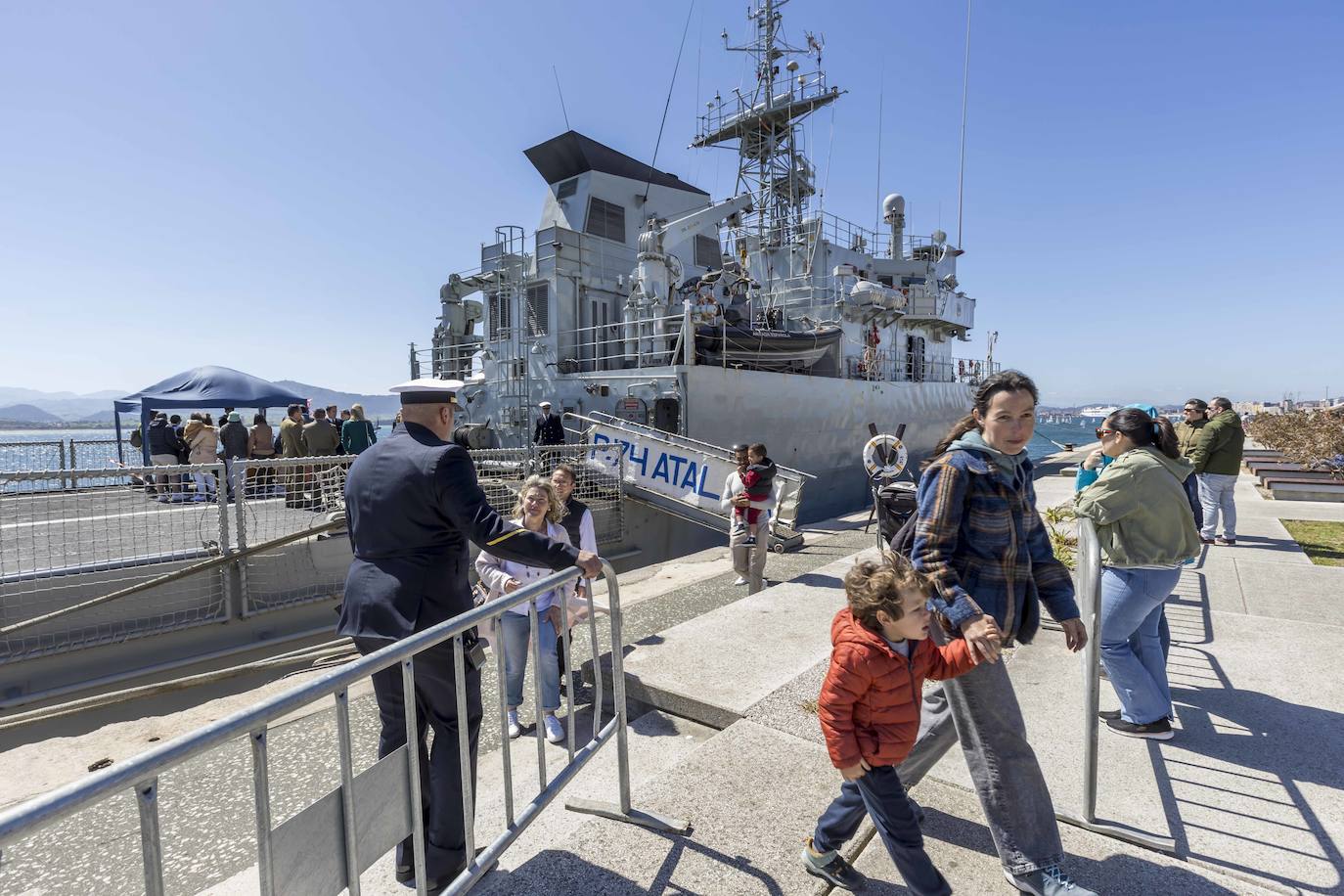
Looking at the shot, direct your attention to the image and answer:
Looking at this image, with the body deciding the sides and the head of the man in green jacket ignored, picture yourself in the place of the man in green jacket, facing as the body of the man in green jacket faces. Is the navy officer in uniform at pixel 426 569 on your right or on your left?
on your left

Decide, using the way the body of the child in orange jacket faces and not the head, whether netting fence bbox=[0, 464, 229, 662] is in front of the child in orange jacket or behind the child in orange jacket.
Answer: behind

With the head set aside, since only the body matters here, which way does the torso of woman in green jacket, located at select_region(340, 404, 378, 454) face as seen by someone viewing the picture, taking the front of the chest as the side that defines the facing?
away from the camera

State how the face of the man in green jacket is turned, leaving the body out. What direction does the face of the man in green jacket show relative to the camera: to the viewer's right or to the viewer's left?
to the viewer's left

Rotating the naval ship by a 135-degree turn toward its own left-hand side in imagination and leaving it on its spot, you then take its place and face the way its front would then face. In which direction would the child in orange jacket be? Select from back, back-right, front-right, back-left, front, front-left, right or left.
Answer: left

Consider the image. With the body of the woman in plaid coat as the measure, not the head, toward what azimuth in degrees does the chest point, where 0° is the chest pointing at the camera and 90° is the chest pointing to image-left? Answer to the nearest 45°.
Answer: approximately 315°

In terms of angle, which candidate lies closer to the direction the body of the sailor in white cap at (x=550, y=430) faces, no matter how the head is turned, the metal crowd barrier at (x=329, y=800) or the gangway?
the metal crowd barrier

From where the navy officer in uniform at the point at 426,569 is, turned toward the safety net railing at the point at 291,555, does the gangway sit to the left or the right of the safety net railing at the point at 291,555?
right

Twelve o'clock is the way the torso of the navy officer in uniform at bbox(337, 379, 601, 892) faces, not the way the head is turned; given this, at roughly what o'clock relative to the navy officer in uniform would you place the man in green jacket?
The man in green jacket is roughly at 1 o'clock from the navy officer in uniform.

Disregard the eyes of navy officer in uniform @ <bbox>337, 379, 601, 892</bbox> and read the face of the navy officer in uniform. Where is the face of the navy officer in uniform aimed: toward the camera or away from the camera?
away from the camera

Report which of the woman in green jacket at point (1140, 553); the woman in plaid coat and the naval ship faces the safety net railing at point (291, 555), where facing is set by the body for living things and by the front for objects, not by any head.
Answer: the woman in green jacket

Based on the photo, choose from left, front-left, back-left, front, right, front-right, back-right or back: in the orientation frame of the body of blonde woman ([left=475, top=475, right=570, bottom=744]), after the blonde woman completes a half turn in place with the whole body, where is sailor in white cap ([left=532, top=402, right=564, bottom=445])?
front
